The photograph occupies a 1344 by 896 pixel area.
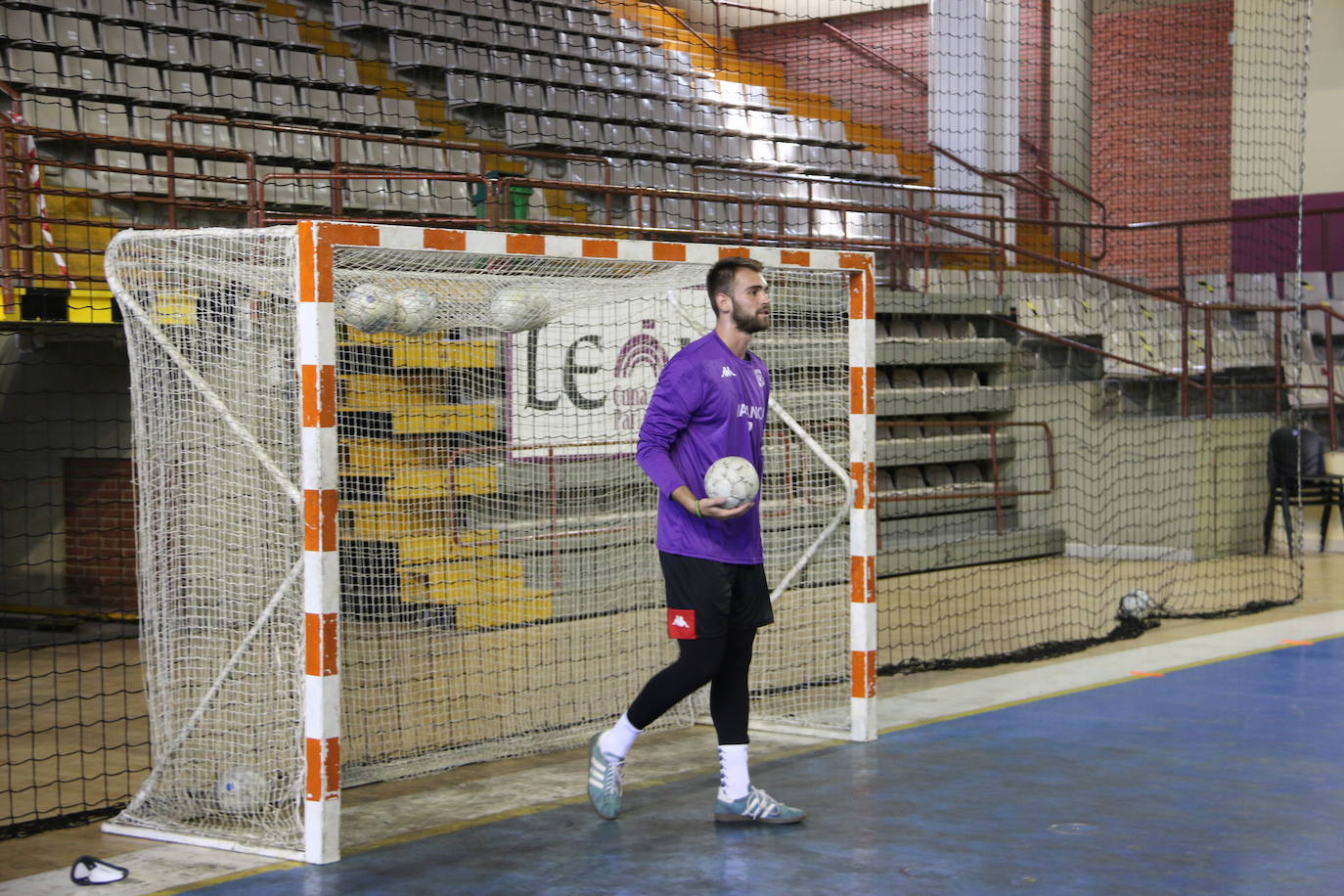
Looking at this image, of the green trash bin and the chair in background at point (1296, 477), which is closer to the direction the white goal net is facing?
the chair in background

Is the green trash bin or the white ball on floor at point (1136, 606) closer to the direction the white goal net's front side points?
the white ball on floor

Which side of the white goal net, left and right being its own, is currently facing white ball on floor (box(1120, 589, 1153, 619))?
left

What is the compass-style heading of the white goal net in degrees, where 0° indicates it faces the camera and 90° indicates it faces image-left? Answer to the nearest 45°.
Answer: approximately 315°

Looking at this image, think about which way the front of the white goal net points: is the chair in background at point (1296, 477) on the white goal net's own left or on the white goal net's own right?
on the white goal net's own left

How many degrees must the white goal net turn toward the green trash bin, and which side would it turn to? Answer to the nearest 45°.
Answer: approximately 135° to its left

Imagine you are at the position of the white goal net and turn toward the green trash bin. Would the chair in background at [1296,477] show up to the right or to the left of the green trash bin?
right
